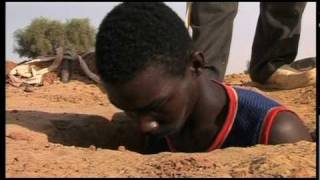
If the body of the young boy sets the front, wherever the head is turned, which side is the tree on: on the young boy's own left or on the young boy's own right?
on the young boy's own right

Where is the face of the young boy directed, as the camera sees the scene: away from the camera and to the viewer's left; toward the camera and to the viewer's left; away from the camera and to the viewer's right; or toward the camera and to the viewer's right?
toward the camera and to the viewer's left

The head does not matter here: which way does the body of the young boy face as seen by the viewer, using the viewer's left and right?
facing the viewer and to the left of the viewer

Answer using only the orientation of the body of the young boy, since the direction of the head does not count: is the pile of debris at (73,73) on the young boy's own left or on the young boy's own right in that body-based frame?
on the young boy's own right
